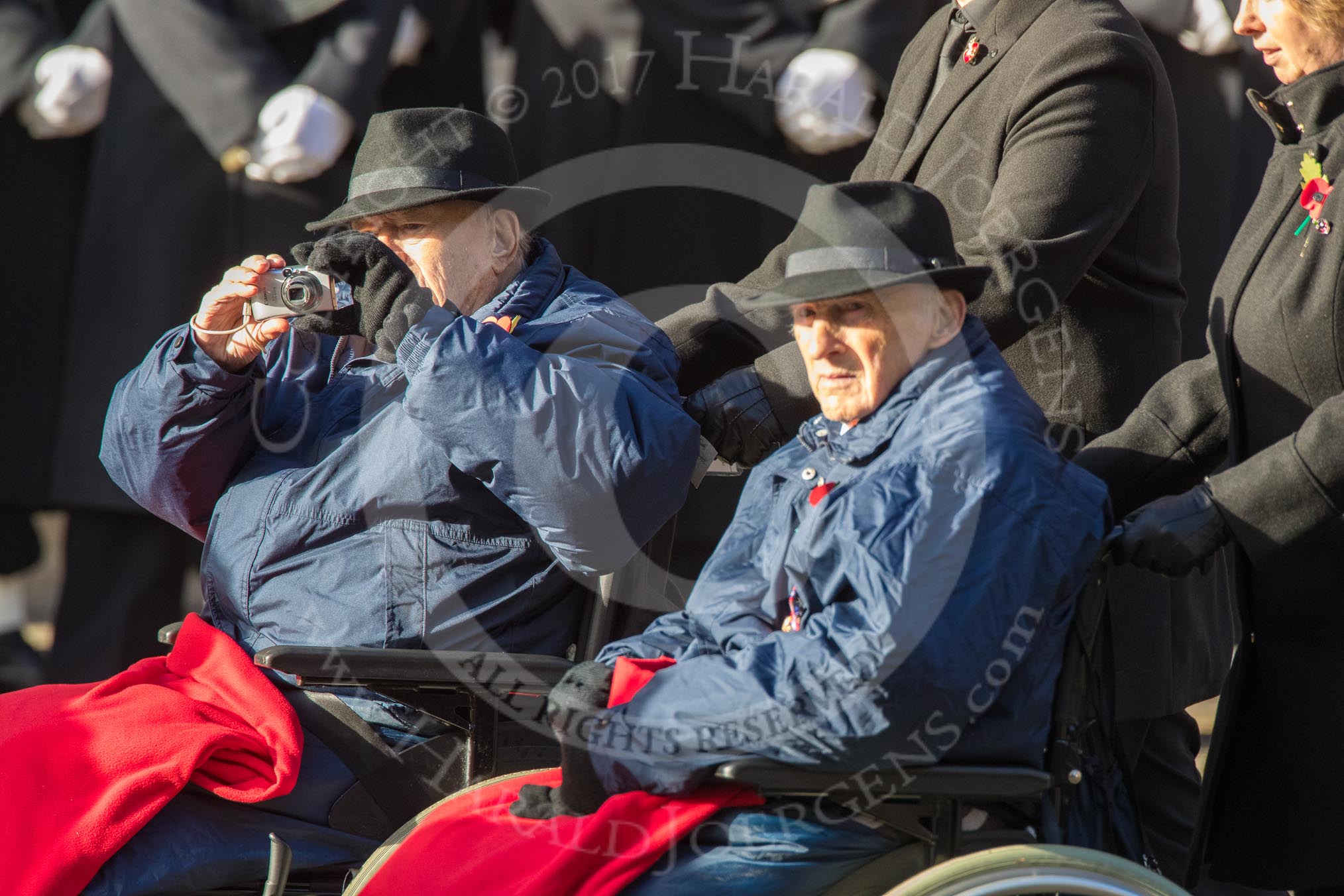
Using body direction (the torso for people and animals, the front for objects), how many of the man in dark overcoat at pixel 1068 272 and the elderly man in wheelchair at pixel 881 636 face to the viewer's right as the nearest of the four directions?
0

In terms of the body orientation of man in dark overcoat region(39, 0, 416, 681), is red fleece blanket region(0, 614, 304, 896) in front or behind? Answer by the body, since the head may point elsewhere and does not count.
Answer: in front

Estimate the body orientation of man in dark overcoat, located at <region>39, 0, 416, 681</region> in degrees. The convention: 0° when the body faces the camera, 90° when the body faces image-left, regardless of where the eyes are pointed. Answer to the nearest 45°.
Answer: approximately 0°

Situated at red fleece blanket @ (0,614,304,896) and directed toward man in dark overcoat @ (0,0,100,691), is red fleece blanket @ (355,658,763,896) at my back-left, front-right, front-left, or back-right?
back-right

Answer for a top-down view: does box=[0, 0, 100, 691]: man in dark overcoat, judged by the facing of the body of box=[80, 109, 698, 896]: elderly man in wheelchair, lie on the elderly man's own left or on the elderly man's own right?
on the elderly man's own right

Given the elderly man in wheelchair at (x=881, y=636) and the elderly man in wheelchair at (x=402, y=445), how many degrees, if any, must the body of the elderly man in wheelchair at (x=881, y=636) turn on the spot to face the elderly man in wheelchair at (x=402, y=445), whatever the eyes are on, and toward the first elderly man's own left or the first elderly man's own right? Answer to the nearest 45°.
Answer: approximately 90° to the first elderly man's own right

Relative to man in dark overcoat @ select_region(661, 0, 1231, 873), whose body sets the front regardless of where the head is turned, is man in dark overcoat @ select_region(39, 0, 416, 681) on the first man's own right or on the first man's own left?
on the first man's own right

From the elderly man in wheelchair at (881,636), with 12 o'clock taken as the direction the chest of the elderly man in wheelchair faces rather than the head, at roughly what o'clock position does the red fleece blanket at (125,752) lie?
The red fleece blanket is roughly at 2 o'clock from the elderly man in wheelchair.

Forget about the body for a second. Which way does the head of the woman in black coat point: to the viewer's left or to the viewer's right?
to the viewer's left

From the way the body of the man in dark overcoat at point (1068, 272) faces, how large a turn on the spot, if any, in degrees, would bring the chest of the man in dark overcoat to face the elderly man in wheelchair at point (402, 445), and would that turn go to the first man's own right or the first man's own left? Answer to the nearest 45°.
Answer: approximately 45° to the first man's own right

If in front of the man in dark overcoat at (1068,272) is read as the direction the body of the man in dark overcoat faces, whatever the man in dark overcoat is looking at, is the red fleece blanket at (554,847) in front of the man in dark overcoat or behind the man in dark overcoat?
in front

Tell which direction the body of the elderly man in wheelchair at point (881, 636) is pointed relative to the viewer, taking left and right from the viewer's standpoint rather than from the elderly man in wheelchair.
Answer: facing the viewer and to the left of the viewer

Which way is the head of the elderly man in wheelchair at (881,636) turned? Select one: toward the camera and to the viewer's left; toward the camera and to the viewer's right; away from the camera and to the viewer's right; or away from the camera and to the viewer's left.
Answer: toward the camera and to the viewer's left
